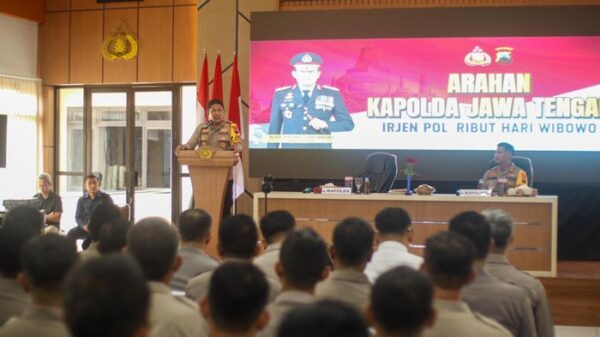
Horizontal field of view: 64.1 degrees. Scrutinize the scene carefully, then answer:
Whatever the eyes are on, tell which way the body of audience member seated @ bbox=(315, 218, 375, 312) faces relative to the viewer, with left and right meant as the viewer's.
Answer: facing away from the viewer

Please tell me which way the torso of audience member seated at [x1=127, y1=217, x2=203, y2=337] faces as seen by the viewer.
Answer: away from the camera

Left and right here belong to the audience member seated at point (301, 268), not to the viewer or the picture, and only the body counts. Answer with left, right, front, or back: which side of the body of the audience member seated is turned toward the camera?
back

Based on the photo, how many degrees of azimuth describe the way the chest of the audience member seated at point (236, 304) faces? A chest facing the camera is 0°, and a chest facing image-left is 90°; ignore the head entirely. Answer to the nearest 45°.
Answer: approximately 180°

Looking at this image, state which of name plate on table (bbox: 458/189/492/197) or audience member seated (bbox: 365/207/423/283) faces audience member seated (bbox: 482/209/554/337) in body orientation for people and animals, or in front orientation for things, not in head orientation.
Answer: the name plate on table

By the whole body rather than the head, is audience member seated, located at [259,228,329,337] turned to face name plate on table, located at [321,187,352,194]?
yes

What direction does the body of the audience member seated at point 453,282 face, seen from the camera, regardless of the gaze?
away from the camera

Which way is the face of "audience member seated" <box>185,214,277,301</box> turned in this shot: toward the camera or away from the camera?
away from the camera

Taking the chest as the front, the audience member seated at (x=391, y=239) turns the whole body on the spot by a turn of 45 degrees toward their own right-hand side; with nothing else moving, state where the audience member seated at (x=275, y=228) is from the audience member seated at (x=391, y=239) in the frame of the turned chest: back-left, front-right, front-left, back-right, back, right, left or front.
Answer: back-left

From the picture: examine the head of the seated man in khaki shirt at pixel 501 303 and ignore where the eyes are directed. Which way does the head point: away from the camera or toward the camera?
away from the camera

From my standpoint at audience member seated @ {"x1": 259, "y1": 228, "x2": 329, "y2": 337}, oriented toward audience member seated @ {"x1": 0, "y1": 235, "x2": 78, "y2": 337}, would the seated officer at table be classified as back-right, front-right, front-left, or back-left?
back-right

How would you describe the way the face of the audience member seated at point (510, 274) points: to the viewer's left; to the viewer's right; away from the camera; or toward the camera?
away from the camera

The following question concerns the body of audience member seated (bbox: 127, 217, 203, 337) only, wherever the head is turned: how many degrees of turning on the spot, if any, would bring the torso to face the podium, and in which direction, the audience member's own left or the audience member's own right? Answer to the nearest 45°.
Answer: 0° — they already face it

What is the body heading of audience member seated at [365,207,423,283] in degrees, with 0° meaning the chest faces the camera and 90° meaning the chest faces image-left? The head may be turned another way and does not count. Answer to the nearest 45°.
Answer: approximately 180°

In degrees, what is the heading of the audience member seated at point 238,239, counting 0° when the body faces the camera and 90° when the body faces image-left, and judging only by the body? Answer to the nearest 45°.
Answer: approximately 180°

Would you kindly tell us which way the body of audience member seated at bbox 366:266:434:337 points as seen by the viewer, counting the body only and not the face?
away from the camera
